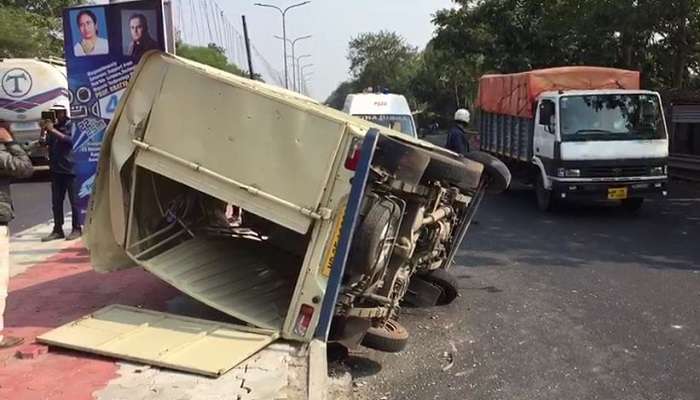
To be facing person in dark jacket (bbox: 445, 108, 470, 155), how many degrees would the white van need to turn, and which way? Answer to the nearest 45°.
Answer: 0° — it already faces them

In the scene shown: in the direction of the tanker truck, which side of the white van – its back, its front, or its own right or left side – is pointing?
right

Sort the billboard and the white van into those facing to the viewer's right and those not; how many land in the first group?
0

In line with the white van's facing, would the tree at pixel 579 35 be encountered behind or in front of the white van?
behind

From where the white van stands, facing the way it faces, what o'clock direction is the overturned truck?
The overturned truck is roughly at 12 o'clock from the white van.

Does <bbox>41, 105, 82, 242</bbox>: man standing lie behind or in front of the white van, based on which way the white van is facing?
in front
